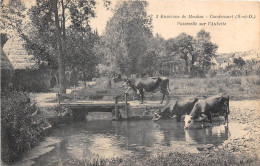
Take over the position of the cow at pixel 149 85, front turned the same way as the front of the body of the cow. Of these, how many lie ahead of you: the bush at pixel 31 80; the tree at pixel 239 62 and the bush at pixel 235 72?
1

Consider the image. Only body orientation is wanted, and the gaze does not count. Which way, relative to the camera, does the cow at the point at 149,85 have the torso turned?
to the viewer's left

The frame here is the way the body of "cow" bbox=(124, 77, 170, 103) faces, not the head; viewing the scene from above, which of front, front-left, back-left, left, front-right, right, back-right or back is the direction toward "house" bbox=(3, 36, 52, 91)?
front

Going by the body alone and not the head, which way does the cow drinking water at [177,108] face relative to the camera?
to the viewer's left

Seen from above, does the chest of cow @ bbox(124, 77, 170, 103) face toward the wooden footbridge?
yes

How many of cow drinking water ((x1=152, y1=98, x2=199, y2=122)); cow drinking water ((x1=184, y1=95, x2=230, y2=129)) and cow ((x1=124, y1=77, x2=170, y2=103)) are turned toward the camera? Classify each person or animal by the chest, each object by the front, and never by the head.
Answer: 0

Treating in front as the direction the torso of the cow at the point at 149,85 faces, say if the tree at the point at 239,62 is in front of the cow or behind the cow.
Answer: behind

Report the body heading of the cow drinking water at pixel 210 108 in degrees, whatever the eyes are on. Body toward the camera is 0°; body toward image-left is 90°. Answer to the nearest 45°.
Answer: approximately 90°
